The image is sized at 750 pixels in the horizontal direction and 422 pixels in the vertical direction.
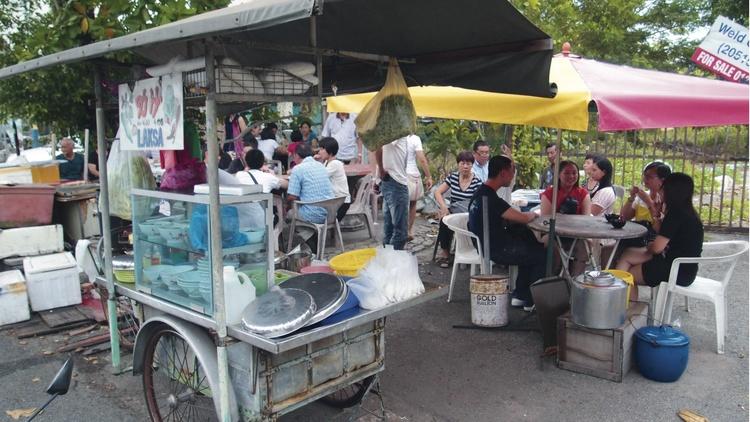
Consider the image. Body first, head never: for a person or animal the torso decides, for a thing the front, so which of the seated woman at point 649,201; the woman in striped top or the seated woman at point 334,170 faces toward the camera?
the woman in striped top

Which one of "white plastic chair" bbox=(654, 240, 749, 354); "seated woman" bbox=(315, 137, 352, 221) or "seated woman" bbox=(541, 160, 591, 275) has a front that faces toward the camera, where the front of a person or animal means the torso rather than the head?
"seated woman" bbox=(541, 160, 591, 275)

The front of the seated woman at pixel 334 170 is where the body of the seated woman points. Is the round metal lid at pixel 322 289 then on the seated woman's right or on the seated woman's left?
on the seated woman's left

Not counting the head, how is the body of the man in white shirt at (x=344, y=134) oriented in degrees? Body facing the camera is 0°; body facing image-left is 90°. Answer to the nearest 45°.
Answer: approximately 0°

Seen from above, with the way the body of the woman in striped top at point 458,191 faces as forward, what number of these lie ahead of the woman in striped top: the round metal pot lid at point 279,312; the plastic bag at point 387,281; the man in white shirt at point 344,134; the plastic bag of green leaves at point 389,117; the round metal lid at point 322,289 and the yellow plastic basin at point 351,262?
5

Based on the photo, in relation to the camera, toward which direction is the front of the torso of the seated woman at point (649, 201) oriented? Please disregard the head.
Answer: to the viewer's left

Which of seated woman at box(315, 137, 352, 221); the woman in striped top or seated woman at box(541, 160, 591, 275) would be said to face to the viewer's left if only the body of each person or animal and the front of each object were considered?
seated woman at box(315, 137, 352, 221)

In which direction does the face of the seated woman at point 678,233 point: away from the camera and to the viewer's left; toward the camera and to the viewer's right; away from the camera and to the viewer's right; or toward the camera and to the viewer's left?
away from the camera and to the viewer's left

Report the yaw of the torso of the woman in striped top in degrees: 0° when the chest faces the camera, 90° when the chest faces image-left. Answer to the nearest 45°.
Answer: approximately 0°

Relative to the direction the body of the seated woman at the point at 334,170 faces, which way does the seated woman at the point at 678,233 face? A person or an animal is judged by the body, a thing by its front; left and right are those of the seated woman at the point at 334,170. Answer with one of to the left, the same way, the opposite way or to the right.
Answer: the same way

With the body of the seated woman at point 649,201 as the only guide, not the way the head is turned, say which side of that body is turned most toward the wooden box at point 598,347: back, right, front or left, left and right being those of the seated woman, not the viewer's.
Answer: left

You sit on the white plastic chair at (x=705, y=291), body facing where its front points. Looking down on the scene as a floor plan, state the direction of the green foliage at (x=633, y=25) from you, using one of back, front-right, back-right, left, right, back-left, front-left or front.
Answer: front-right
